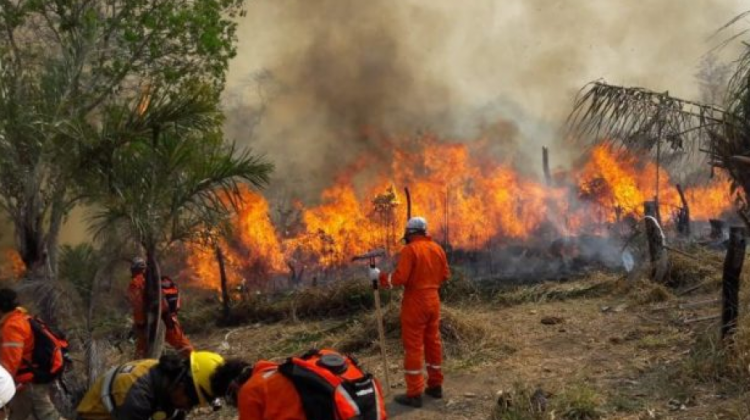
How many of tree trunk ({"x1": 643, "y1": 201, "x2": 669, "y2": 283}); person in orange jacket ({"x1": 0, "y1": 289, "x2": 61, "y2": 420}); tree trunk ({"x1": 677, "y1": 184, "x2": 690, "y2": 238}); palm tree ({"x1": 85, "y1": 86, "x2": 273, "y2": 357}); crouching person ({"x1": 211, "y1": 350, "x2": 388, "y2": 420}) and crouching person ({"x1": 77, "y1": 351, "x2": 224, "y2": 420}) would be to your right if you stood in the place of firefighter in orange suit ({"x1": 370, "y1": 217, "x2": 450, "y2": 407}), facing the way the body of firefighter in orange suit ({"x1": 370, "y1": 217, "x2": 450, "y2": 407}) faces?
2

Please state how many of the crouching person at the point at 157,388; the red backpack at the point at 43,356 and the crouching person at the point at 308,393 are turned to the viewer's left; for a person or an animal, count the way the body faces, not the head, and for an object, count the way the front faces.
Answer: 1

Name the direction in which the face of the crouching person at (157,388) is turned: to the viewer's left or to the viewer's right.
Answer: to the viewer's right

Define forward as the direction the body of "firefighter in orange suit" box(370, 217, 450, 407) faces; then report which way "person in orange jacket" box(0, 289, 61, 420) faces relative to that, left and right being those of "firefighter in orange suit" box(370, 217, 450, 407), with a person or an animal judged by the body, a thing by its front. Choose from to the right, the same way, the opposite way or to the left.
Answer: to the left

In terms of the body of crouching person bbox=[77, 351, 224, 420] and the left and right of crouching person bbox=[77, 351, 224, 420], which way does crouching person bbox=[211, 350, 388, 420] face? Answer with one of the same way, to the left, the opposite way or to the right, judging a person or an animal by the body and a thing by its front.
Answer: the opposite way

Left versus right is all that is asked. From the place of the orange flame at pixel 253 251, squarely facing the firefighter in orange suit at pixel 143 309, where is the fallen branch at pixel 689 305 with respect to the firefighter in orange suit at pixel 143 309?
left

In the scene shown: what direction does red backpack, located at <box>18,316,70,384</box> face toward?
to the viewer's right

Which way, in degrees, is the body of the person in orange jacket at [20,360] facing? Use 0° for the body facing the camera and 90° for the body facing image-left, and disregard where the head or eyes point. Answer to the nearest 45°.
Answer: approximately 90°

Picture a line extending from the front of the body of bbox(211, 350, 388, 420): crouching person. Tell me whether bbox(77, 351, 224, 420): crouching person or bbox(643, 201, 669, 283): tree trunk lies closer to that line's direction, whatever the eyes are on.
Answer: the crouching person

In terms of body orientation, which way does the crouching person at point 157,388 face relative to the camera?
to the viewer's right

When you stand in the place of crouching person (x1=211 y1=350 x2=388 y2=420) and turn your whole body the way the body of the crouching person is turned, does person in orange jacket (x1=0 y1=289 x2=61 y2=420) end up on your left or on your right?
on your right

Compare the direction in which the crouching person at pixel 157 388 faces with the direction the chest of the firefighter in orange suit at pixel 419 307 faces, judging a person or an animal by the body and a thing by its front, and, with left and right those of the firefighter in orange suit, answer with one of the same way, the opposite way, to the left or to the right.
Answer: to the right

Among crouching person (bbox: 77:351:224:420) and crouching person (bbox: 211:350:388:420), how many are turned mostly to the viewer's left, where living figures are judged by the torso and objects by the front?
1
